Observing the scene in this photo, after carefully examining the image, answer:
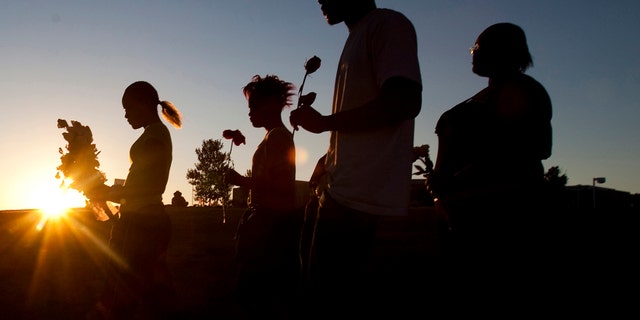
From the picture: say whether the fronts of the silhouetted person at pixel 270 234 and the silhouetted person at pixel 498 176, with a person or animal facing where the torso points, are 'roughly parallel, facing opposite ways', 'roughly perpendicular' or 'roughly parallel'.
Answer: roughly parallel

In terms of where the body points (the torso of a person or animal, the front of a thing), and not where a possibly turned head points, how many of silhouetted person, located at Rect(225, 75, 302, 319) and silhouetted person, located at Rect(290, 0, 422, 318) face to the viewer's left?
2

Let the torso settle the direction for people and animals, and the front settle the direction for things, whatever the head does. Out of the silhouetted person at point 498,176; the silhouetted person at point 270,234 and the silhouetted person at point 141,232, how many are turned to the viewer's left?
3

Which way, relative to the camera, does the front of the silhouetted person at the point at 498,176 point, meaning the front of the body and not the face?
to the viewer's left

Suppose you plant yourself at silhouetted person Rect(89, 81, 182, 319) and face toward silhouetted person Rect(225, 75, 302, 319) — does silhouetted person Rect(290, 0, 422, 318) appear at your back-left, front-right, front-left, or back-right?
front-right

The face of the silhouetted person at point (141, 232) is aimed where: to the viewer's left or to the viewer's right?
to the viewer's left

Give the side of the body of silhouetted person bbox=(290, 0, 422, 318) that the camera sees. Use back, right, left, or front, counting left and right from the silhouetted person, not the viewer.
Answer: left

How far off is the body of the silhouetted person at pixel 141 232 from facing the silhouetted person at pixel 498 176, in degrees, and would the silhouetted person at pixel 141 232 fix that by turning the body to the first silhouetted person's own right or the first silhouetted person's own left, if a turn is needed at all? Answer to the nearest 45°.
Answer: approximately 135° to the first silhouetted person's own left

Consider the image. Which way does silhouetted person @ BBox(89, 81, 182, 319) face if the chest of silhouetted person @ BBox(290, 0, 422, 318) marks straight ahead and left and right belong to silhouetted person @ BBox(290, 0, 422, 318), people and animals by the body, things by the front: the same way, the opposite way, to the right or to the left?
the same way

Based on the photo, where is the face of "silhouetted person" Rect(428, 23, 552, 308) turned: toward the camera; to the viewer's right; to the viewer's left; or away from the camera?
to the viewer's left

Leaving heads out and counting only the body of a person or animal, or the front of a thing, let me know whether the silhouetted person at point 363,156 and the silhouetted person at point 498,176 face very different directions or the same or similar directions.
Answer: same or similar directions

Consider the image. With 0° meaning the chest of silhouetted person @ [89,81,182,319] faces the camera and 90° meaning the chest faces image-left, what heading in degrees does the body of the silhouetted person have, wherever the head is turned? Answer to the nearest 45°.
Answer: approximately 90°

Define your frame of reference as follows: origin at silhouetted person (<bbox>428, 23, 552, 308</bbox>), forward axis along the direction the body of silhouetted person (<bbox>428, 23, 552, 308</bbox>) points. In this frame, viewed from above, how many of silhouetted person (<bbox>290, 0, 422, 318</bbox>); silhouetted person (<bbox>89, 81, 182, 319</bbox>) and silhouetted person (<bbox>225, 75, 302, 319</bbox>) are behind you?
0

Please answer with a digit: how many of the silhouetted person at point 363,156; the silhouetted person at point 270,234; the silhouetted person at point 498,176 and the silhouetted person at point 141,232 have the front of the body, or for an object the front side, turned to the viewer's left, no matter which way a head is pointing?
4

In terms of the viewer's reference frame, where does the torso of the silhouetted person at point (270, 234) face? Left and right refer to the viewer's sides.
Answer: facing to the left of the viewer

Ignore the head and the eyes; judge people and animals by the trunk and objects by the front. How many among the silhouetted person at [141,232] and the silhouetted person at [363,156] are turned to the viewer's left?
2
